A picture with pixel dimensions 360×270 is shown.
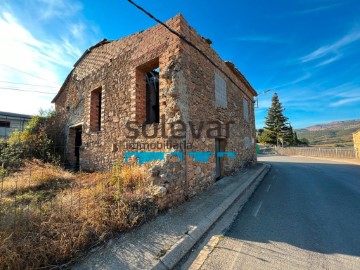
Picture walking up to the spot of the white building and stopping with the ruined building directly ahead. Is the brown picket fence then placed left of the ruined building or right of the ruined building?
left
